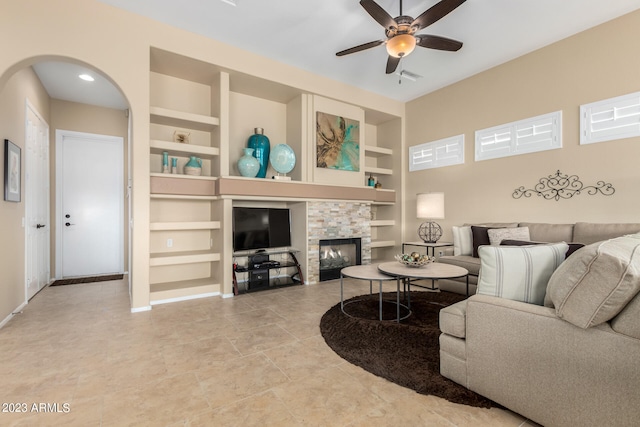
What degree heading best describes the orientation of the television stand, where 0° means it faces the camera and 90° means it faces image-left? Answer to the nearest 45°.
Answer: approximately 315°

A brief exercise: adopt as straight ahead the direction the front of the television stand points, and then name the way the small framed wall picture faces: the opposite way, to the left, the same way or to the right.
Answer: to the left

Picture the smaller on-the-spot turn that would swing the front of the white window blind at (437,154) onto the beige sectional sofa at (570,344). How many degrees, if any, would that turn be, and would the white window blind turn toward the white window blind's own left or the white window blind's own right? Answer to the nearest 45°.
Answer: approximately 45° to the white window blind's own left

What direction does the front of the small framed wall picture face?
to the viewer's right

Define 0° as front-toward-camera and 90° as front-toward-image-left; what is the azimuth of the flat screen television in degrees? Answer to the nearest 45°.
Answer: approximately 315°
